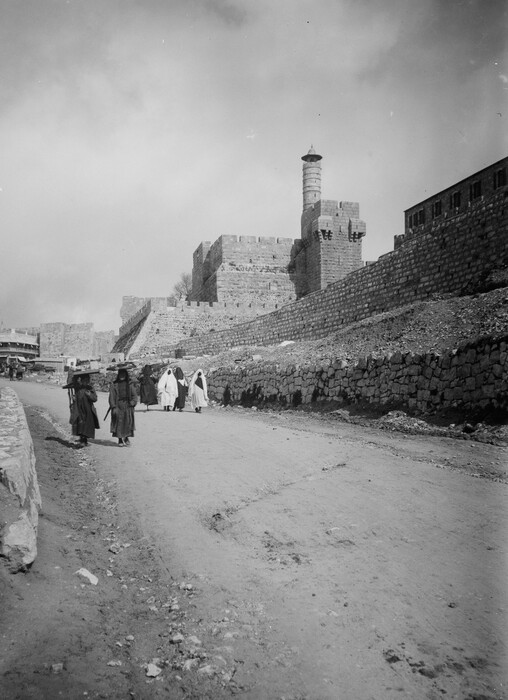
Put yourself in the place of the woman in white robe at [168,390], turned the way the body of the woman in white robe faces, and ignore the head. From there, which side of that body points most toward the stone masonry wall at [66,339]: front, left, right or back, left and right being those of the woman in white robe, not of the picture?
back

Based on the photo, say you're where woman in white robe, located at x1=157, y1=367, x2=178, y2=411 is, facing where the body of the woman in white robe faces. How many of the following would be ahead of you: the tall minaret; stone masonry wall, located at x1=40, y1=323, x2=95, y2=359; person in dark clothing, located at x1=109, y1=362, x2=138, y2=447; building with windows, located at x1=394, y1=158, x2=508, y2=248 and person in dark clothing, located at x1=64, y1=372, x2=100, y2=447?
2

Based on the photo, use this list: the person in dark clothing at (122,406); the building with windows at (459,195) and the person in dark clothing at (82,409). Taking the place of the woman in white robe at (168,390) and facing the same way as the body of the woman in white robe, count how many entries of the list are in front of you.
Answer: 2

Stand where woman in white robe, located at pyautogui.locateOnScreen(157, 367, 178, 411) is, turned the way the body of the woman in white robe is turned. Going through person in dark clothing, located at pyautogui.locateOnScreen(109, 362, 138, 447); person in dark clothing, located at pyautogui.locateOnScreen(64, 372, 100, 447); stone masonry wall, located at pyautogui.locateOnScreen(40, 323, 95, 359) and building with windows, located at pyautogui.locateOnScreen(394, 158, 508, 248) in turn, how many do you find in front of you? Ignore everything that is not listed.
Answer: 2

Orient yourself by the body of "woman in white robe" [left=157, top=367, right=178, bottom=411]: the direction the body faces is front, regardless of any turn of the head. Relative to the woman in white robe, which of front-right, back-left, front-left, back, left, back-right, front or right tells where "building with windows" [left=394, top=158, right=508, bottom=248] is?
back-left

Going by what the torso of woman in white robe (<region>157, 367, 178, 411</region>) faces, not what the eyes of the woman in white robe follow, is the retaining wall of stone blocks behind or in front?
in front

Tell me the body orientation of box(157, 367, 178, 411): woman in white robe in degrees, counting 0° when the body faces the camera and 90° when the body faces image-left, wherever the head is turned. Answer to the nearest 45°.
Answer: approximately 0°

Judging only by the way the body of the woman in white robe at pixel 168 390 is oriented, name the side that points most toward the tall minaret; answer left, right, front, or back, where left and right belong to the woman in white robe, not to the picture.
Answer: back

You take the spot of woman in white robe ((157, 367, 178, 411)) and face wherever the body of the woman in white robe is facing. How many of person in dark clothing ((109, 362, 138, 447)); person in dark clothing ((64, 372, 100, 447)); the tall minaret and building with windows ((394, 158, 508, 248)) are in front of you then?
2

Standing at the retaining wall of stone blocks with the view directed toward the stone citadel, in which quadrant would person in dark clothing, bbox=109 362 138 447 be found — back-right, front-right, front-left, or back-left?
back-left

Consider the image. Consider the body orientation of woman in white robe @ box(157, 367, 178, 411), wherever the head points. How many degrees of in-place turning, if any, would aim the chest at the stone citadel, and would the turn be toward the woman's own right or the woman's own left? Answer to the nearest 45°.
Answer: approximately 135° to the woman's own left

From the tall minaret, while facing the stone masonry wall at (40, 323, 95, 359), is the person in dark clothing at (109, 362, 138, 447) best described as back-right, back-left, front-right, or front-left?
back-left

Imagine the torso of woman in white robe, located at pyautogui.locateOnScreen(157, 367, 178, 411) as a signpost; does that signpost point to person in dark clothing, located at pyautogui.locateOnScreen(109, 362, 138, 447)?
yes

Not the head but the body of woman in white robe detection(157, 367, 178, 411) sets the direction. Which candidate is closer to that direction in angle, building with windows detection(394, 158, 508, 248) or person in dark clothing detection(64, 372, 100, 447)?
the person in dark clothing

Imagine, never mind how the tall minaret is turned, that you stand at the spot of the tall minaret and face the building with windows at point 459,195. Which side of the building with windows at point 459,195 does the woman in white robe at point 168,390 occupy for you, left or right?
right
